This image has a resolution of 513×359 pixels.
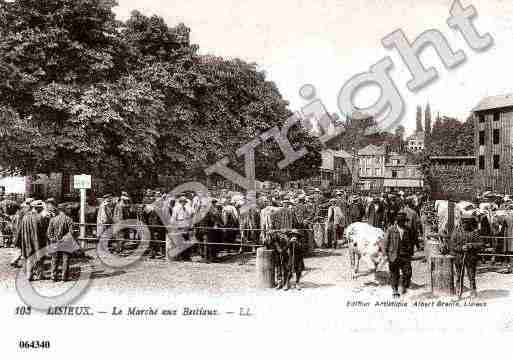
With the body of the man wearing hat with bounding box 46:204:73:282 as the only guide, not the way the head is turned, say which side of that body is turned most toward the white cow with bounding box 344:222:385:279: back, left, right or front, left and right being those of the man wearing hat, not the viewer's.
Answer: right

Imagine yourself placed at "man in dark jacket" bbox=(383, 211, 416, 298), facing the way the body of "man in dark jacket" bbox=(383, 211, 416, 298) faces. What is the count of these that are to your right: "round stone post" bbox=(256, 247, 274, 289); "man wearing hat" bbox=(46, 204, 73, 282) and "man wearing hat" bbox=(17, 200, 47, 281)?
3

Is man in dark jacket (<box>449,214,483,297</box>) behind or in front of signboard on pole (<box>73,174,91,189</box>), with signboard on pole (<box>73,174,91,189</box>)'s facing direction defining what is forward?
in front

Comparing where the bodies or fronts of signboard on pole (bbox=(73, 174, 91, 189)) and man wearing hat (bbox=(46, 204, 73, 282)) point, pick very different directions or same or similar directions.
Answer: very different directions

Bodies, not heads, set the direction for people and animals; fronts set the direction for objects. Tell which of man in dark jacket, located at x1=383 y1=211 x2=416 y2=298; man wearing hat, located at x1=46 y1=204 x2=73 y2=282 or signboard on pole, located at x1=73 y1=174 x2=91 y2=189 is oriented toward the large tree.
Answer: the man wearing hat

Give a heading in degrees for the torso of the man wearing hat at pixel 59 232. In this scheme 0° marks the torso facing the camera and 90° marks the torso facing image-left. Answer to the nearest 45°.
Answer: approximately 180°

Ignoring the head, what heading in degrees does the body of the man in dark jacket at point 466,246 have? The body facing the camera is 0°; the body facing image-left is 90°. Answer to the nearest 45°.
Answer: approximately 0°

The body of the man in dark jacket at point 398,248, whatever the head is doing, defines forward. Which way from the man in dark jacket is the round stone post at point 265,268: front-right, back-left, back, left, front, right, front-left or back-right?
right

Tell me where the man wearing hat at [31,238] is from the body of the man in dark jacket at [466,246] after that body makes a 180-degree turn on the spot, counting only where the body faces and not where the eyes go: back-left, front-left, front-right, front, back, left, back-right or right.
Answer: left

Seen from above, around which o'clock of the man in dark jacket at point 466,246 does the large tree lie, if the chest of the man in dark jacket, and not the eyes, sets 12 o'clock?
The large tree is roughly at 4 o'clock from the man in dark jacket.

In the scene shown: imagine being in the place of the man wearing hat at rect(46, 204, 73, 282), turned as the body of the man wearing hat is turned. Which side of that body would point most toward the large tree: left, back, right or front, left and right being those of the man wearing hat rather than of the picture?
front

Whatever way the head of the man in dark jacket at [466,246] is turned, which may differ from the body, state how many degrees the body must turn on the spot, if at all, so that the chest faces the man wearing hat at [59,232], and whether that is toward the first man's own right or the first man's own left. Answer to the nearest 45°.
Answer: approximately 90° to the first man's own right
